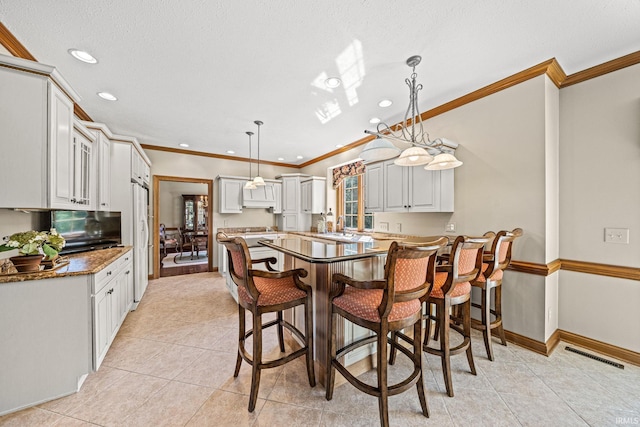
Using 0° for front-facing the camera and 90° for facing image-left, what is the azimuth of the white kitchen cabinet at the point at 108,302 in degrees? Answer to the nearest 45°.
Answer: approximately 270°

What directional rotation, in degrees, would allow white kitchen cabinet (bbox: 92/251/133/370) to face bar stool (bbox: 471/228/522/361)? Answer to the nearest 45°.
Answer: approximately 45° to its right

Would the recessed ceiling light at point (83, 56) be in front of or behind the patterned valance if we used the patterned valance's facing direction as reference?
in front

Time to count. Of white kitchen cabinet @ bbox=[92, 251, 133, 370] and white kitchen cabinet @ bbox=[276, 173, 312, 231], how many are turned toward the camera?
1

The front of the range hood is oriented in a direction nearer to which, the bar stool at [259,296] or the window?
the bar stool

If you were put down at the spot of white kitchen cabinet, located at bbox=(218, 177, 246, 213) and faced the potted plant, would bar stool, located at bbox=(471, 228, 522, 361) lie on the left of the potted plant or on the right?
left
